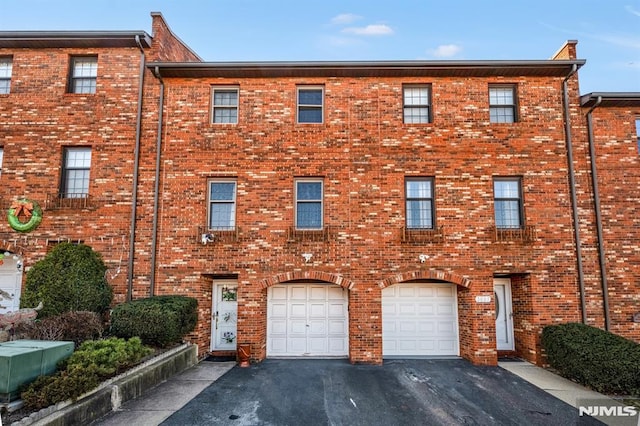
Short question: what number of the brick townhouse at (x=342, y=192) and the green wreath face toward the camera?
2

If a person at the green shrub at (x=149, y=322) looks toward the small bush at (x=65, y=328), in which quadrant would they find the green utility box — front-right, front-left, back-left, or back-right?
front-left

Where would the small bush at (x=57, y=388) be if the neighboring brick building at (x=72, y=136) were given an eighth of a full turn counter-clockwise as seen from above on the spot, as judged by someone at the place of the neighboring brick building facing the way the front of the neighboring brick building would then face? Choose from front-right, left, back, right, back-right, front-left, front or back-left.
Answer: front-right

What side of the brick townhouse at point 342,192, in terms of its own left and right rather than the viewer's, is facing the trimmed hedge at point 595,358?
left

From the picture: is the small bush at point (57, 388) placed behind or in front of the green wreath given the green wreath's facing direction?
in front

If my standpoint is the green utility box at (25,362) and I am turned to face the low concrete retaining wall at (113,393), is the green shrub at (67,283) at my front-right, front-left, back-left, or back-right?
front-left

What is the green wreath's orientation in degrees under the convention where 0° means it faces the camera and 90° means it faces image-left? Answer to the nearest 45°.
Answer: approximately 0°

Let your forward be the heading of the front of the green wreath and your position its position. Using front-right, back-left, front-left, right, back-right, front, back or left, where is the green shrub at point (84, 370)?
front

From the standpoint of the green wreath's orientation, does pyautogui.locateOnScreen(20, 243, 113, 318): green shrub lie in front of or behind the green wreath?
in front

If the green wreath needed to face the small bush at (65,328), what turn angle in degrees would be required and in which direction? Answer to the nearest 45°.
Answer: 0° — it already faces it

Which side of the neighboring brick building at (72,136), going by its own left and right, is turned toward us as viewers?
front
